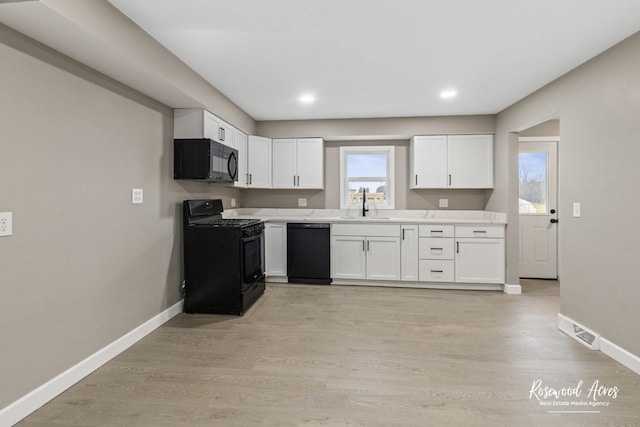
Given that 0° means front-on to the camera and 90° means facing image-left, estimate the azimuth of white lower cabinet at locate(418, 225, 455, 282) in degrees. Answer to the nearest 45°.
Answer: approximately 0°

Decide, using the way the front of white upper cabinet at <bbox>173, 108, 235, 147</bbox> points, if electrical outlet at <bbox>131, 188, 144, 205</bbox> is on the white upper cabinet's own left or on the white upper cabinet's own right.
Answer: on the white upper cabinet's own right

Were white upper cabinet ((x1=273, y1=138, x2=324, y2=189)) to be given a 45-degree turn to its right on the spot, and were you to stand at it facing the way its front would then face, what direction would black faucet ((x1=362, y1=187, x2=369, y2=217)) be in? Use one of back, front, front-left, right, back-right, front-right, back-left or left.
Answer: back-left

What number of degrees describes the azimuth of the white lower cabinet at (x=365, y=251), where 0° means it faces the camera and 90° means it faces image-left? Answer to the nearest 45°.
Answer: approximately 0°
